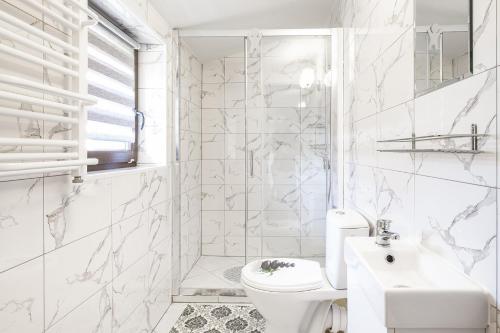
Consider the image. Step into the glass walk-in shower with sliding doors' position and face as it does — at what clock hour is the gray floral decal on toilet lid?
The gray floral decal on toilet lid is roughly at 12 o'clock from the glass walk-in shower with sliding doors.

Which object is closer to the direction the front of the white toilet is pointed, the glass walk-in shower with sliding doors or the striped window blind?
the striped window blind

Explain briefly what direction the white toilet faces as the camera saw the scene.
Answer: facing to the left of the viewer

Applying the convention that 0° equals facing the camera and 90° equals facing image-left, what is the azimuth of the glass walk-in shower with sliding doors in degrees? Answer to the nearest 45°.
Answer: approximately 0°

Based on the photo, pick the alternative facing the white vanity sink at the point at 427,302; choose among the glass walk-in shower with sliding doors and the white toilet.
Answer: the glass walk-in shower with sliding doors

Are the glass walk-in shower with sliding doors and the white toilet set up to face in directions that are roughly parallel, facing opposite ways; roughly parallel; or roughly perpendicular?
roughly perpendicular
